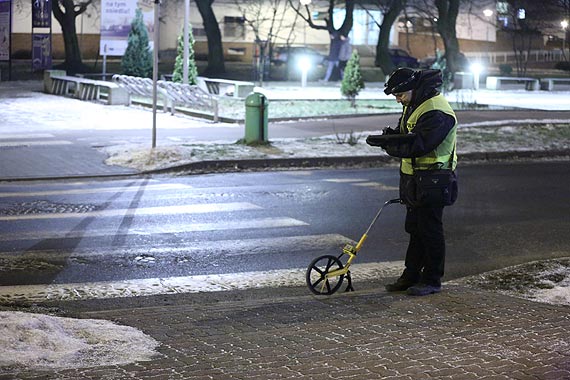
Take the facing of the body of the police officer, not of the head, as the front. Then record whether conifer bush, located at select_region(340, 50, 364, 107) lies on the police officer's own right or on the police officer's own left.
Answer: on the police officer's own right

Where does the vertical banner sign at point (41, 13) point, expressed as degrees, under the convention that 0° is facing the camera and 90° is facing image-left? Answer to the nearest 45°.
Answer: approximately 0°

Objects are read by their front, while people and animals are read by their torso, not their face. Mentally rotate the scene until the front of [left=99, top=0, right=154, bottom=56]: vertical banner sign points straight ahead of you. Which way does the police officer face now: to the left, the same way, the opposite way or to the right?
to the right

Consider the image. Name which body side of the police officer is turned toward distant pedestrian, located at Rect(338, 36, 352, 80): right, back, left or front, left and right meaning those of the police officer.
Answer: right

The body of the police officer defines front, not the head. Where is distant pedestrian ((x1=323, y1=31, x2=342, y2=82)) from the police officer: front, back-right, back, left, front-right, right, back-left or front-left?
right

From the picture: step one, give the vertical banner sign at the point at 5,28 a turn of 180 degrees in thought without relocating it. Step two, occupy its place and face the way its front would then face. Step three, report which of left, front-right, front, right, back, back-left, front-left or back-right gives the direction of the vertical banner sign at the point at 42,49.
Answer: front-right

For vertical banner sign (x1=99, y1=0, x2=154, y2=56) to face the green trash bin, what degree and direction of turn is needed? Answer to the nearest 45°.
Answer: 0° — it already faces it

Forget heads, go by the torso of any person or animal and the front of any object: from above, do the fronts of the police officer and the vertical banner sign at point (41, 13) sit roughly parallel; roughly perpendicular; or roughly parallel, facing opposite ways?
roughly perpendicular

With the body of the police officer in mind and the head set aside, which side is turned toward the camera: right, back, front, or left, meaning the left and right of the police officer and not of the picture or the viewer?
left
